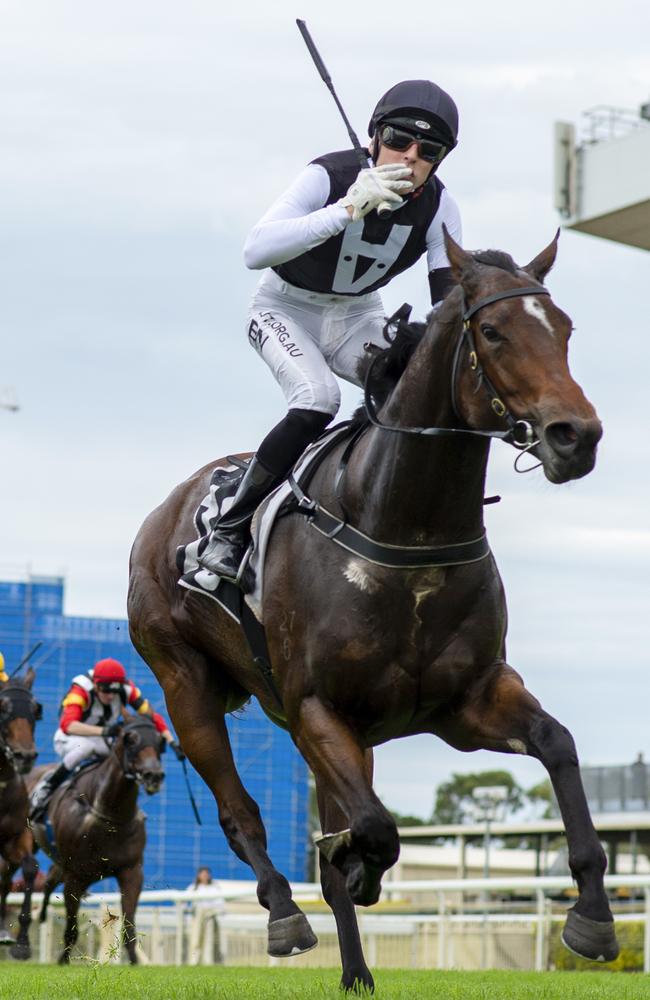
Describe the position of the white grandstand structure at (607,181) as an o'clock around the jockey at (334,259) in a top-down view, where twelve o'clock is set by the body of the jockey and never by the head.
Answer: The white grandstand structure is roughly at 8 o'clock from the jockey.

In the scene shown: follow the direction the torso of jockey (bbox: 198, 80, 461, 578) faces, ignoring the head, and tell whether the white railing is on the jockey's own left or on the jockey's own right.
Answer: on the jockey's own left

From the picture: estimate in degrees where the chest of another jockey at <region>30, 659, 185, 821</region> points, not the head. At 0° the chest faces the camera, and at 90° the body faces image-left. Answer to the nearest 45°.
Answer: approximately 315°

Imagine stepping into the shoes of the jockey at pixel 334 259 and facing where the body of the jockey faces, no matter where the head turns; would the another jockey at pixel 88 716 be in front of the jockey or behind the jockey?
behind

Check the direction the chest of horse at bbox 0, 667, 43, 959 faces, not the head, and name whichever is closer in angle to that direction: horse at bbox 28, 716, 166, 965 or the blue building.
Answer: the horse

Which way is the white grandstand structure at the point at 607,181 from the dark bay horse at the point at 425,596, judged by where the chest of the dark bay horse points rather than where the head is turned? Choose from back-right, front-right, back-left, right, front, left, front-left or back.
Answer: back-left

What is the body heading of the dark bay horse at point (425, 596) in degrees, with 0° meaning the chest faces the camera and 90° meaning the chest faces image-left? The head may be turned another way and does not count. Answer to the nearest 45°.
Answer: approximately 315°
